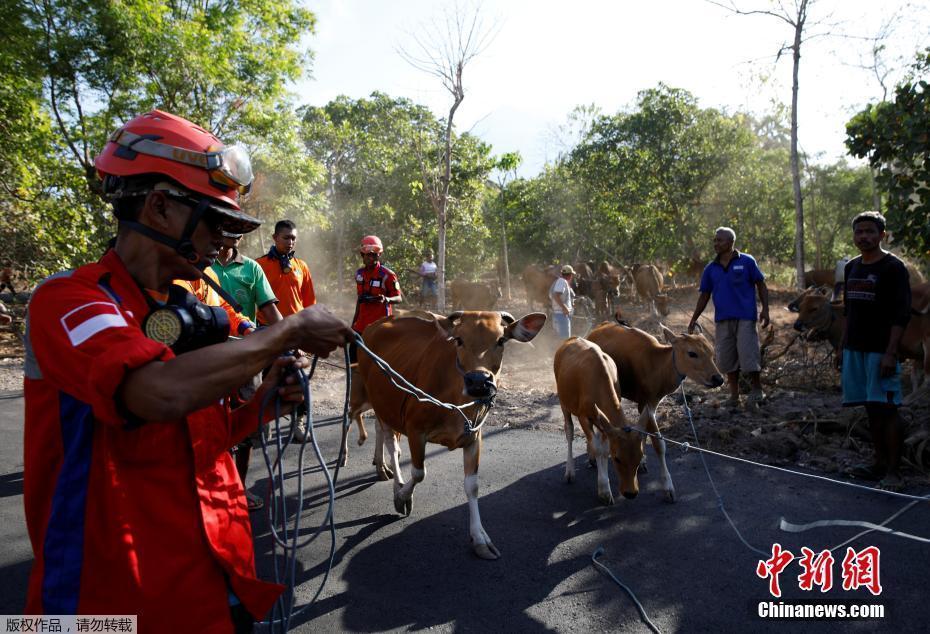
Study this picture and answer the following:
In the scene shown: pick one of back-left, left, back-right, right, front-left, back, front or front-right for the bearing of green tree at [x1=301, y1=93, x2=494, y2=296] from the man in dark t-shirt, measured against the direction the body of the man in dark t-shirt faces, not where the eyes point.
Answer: right

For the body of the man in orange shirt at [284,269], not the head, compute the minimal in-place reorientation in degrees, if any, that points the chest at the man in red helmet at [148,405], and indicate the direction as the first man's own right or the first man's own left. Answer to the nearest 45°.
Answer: approximately 45° to the first man's own right

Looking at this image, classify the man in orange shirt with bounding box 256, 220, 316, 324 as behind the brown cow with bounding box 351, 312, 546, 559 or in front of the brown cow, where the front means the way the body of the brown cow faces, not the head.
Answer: behind

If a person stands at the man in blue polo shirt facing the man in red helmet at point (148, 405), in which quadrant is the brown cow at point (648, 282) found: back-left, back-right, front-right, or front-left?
back-right

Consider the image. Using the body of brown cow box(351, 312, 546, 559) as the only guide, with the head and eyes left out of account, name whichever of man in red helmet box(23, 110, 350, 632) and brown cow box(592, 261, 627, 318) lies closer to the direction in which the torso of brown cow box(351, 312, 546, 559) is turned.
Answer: the man in red helmet

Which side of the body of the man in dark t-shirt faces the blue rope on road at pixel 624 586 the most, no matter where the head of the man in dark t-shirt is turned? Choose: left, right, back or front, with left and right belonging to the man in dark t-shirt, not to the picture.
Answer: front

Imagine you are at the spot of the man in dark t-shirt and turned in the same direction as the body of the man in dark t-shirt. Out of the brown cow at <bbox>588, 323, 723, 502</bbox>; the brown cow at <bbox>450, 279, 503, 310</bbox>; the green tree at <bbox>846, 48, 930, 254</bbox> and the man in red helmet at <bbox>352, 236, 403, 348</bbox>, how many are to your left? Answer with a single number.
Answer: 0

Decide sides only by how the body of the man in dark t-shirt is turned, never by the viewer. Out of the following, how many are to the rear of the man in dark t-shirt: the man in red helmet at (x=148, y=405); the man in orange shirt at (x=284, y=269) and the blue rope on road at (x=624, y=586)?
0

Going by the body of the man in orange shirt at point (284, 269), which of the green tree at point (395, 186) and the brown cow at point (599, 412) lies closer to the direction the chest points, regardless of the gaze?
the brown cow

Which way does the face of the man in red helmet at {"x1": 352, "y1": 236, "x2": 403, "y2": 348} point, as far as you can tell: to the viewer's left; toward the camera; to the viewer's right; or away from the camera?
toward the camera

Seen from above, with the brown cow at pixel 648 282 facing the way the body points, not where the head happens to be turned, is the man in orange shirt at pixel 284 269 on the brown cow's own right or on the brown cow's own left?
on the brown cow's own right

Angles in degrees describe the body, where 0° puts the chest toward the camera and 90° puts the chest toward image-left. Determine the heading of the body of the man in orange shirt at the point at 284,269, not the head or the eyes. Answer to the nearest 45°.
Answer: approximately 315°

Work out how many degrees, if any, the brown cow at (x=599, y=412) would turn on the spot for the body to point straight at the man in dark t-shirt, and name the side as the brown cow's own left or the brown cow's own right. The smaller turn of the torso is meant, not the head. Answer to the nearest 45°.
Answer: approximately 45° to the brown cow's own left

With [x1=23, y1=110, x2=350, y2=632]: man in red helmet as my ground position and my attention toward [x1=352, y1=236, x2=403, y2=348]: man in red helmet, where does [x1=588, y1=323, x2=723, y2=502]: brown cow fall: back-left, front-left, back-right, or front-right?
front-right

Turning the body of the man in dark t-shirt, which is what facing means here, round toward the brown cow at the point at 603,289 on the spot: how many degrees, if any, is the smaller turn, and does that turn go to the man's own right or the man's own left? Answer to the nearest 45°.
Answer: approximately 90° to the man's own right

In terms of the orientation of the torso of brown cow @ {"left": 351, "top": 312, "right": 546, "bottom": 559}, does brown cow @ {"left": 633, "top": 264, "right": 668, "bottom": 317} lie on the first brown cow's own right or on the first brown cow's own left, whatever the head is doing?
on the first brown cow's own left

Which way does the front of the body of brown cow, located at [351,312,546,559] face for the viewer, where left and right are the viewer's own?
facing the viewer and to the right of the viewer

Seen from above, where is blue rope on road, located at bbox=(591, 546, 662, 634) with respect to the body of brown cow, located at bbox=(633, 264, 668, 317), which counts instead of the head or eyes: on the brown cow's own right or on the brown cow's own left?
on the brown cow's own right
